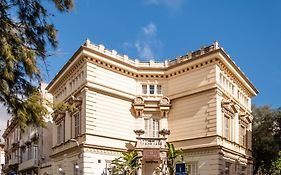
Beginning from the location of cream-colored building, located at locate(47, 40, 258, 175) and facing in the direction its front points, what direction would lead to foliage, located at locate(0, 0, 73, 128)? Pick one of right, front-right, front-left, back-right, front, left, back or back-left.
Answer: front

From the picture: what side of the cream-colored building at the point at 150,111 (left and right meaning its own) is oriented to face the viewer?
front
